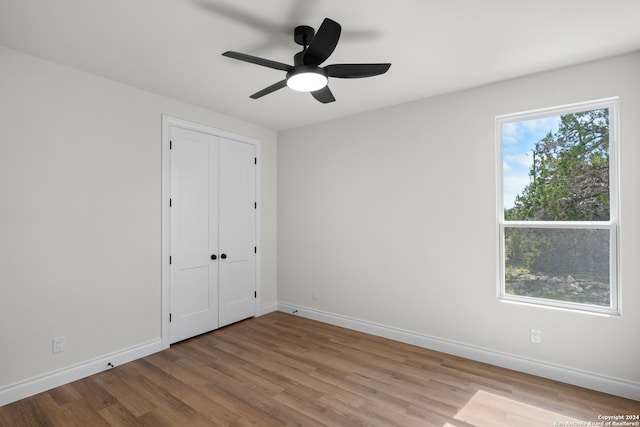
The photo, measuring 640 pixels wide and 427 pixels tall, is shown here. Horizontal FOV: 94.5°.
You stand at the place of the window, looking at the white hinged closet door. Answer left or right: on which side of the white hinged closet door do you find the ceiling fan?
left

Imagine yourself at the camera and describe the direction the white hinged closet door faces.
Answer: facing the viewer and to the right of the viewer

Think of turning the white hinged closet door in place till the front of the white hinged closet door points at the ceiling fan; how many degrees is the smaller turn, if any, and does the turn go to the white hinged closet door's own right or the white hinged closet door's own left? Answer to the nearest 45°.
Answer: approximately 45° to the white hinged closet door's own right

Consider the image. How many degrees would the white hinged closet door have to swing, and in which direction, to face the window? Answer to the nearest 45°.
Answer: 0° — it already faces it

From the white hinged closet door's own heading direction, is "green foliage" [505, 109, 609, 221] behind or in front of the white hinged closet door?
in front
